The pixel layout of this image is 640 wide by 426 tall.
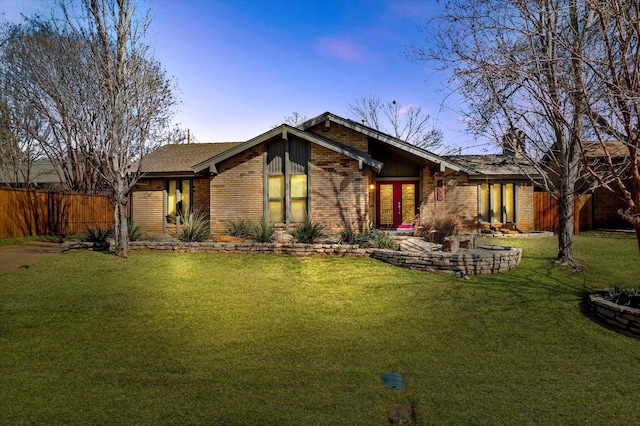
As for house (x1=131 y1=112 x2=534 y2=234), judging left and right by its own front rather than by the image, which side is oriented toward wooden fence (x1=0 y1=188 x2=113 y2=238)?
right

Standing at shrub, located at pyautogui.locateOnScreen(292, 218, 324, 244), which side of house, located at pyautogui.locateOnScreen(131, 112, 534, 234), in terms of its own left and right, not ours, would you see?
front

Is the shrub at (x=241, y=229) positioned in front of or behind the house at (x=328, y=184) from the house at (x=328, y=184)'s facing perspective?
in front

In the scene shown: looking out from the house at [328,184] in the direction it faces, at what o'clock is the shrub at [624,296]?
The shrub is roughly at 11 o'clock from the house.

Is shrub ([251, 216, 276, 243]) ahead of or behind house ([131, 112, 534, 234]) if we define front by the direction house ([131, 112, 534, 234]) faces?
ahead

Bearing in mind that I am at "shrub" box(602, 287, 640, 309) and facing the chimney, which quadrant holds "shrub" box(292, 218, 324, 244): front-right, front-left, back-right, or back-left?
front-left

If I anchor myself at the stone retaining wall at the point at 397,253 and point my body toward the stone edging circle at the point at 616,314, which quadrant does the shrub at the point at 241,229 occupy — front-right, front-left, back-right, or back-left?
back-right

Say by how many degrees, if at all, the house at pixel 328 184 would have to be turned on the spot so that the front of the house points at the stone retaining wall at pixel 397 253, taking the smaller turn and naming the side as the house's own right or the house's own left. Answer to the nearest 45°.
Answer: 0° — it already faces it

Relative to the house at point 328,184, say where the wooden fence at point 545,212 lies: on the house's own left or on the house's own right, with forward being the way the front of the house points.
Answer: on the house's own left

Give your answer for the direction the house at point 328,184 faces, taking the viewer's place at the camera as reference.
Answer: facing the viewer

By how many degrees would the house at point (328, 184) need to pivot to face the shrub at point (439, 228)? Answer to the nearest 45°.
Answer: approximately 45° to its left
